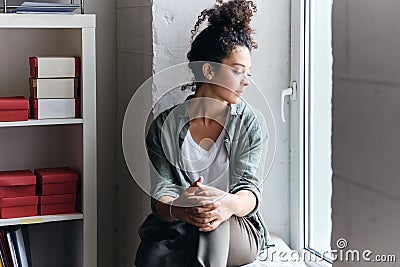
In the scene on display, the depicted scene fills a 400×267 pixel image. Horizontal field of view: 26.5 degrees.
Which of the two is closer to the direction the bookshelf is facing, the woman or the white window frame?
the woman

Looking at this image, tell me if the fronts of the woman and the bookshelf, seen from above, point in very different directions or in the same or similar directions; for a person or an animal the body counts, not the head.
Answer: same or similar directions

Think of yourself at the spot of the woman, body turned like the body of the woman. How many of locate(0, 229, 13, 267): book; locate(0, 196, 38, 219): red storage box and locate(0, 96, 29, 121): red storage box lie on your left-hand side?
0

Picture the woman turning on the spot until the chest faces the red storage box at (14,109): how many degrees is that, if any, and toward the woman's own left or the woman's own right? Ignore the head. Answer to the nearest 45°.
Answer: approximately 90° to the woman's own right

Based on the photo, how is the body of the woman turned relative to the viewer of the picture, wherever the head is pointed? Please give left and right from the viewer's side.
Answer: facing the viewer

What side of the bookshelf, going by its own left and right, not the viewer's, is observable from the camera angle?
front

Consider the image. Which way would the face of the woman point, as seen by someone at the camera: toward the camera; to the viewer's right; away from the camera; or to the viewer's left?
to the viewer's right

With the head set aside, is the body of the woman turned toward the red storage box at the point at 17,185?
no

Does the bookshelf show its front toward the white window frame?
no

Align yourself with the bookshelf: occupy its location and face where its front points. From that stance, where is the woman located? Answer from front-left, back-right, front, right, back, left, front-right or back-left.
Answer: front-left

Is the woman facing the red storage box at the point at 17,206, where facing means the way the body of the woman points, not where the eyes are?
no

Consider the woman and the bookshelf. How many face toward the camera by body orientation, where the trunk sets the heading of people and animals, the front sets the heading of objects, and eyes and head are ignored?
2

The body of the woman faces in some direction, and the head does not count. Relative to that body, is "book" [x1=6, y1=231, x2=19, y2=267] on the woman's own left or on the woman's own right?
on the woman's own right
